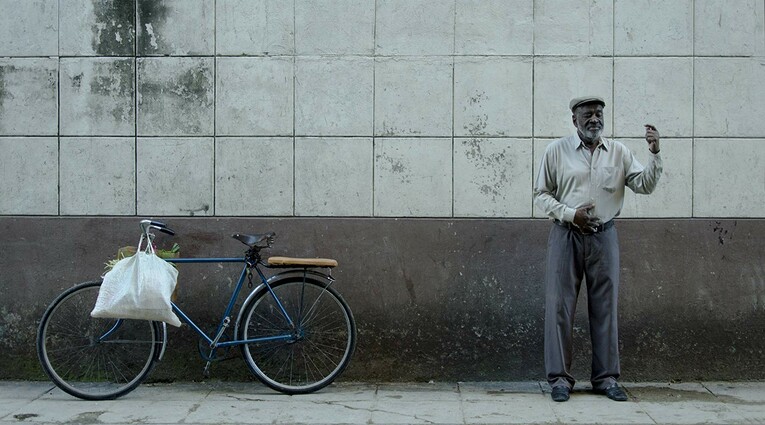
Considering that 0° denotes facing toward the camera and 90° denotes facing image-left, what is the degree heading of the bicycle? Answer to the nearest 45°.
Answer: approximately 90°

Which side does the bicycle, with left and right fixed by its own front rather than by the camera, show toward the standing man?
back
